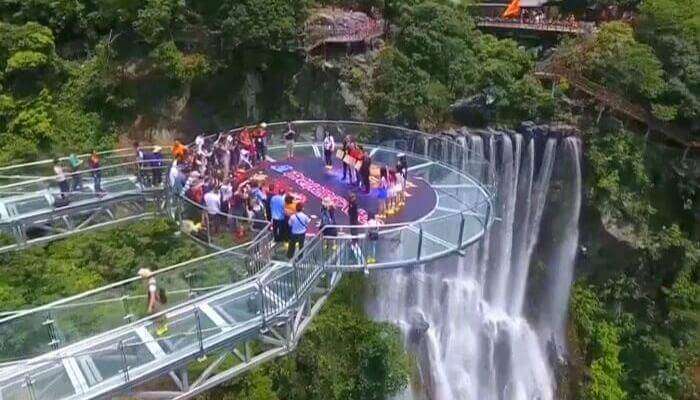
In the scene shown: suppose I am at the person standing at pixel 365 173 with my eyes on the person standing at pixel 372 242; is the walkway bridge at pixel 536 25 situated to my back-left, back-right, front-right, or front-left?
back-left

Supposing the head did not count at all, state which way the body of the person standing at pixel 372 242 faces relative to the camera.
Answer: away from the camera

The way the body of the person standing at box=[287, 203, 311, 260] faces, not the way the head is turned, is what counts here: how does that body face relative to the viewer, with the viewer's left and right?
facing away from the viewer and to the right of the viewer

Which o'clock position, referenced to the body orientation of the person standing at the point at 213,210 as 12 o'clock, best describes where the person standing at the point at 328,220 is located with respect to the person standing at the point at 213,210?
the person standing at the point at 328,220 is roughly at 2 o'clock from the person standing at the point at 213,210.

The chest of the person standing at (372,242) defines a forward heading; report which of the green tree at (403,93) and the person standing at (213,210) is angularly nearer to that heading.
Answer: the green tree

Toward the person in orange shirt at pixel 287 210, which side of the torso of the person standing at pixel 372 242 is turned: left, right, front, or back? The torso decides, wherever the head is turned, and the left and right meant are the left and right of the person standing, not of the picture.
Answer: left

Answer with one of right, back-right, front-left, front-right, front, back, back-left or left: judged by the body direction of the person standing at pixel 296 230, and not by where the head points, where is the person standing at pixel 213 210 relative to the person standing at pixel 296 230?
left

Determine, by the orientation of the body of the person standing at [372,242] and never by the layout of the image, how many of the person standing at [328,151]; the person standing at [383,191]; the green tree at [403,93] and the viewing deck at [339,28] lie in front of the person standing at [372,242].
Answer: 4

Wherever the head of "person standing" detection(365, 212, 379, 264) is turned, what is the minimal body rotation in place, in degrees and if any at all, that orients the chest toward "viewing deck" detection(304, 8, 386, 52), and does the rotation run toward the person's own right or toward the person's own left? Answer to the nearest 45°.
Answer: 0° — they already face it

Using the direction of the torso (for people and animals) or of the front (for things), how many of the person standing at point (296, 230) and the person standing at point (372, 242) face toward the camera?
0

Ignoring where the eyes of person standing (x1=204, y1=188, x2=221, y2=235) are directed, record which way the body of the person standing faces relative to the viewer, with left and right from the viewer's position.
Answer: facing away from the viewer and to the right of the viewer

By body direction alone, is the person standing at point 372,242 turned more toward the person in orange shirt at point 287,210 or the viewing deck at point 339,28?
the viewing deck

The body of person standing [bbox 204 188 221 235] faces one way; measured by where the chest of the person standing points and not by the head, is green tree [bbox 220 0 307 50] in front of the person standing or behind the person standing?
in front
